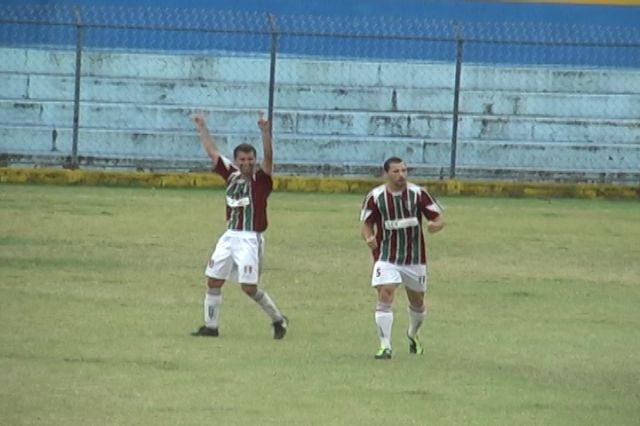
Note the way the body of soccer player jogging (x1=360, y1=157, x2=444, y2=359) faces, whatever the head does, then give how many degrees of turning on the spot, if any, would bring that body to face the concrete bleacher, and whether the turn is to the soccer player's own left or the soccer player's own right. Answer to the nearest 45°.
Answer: approximately 180°

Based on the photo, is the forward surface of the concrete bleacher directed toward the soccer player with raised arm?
yes

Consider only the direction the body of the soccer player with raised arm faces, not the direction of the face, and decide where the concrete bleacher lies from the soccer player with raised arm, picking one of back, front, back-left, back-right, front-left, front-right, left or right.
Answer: back-right

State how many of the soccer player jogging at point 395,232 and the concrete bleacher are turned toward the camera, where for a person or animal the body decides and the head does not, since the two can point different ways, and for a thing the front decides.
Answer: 2

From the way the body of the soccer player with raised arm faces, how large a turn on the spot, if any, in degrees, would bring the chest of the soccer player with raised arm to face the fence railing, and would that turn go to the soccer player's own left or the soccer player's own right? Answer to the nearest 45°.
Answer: approximately 135° to the soccer player's own right

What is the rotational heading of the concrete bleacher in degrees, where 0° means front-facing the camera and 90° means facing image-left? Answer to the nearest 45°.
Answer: approximately 0°

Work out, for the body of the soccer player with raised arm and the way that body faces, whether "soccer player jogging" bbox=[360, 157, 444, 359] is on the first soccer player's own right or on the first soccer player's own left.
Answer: on the first soccer player's own left

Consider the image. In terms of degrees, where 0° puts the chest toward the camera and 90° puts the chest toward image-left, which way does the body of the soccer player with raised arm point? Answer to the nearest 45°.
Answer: approximately 45°

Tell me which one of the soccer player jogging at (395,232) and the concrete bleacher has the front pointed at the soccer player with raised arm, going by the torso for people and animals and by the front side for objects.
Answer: the concrete bleacher

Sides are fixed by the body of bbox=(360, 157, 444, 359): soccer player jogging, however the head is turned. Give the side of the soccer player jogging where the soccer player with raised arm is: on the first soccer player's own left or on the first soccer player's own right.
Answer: on the first soccer player's own right
